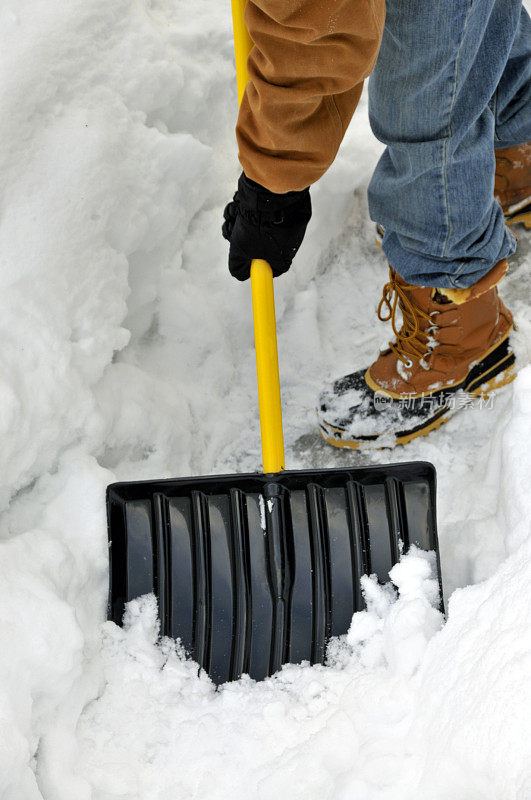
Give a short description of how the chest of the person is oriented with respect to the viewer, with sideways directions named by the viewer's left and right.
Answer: facing the viewer and to the left of the viewer
